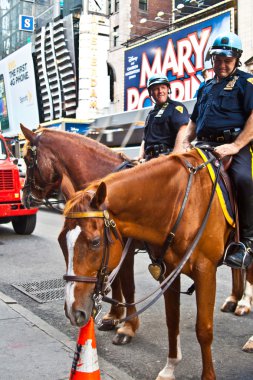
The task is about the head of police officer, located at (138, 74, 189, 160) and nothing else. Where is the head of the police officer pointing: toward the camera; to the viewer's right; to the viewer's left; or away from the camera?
toward the camera

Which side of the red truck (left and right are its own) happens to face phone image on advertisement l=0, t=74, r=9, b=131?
back

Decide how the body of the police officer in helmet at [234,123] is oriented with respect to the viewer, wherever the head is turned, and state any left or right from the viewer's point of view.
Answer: facing the viewer and to the left of the viewer

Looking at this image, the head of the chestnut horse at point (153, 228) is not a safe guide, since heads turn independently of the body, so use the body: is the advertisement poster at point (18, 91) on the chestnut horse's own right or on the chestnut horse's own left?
on the chestnut horse's own right

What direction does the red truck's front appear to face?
toward the camera

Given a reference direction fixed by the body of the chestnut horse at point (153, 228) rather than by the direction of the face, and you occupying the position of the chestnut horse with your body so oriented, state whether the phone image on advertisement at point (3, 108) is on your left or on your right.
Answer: on your right

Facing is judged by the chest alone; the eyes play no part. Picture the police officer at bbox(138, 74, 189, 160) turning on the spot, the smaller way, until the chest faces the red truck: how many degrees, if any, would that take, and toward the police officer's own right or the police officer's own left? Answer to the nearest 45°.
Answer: approximately 90° to the police officer's own right

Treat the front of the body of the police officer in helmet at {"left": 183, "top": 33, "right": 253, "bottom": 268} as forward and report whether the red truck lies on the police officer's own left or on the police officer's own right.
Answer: on the police officer's own right

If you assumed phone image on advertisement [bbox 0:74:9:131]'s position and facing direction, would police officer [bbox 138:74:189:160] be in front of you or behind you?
in front

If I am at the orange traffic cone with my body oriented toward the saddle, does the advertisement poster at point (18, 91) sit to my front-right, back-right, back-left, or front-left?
front-left

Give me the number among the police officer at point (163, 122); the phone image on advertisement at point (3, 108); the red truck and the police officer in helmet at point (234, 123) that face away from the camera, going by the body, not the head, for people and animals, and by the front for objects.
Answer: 0

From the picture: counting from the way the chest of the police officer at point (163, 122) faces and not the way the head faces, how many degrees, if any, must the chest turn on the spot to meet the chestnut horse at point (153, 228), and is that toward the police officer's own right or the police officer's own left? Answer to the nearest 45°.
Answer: approximately 45° to the police officer's own left

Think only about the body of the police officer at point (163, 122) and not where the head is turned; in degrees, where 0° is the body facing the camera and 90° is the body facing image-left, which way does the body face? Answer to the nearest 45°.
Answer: approximately 45°

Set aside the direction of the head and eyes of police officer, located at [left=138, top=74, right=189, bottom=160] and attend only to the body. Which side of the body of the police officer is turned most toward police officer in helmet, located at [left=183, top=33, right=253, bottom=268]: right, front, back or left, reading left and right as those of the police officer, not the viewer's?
left
